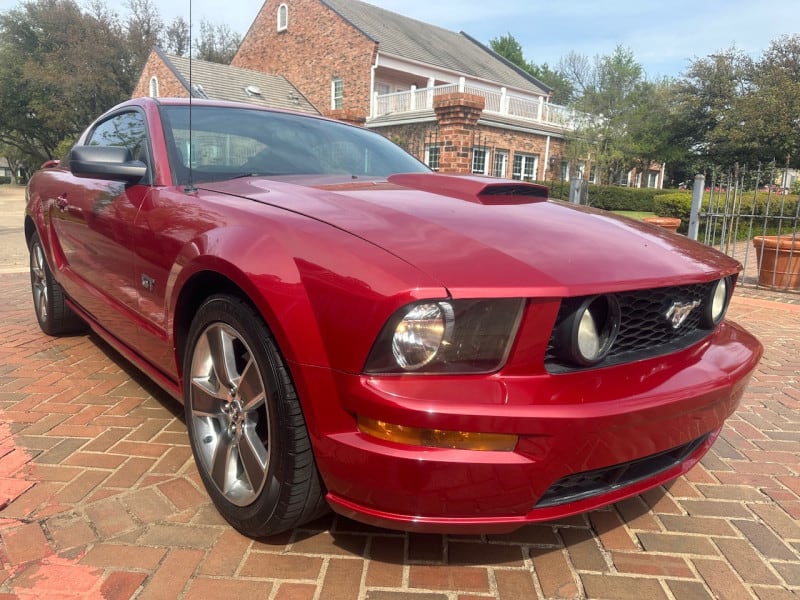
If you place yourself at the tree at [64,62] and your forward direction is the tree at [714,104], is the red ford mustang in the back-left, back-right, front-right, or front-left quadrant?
front-right

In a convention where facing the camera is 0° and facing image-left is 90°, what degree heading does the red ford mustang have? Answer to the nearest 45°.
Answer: approximately 315°

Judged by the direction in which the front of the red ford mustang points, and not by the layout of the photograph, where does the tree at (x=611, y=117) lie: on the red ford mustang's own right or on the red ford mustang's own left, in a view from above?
on the red ford mustang's own left

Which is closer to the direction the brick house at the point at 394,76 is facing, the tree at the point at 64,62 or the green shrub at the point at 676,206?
the green shrub

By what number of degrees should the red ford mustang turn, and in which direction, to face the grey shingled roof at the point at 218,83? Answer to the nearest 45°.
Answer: approximately 135° to its left

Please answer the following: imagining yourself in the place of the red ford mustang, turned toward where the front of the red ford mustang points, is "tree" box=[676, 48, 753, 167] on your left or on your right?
on your left

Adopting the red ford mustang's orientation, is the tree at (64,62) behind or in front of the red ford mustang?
behind

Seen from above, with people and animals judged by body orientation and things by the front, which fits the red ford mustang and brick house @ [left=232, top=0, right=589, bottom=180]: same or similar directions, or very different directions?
same or similar directions

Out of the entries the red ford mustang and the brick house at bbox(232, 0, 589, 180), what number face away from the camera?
0

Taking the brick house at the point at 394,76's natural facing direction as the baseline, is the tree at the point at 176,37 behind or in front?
behind

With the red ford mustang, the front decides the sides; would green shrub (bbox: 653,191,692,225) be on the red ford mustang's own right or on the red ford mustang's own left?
on the red ford mustang's own left

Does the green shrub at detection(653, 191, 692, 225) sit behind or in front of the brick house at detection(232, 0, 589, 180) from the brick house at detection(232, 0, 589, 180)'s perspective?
in front

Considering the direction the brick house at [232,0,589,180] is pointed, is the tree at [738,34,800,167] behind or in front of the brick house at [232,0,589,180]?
in front
